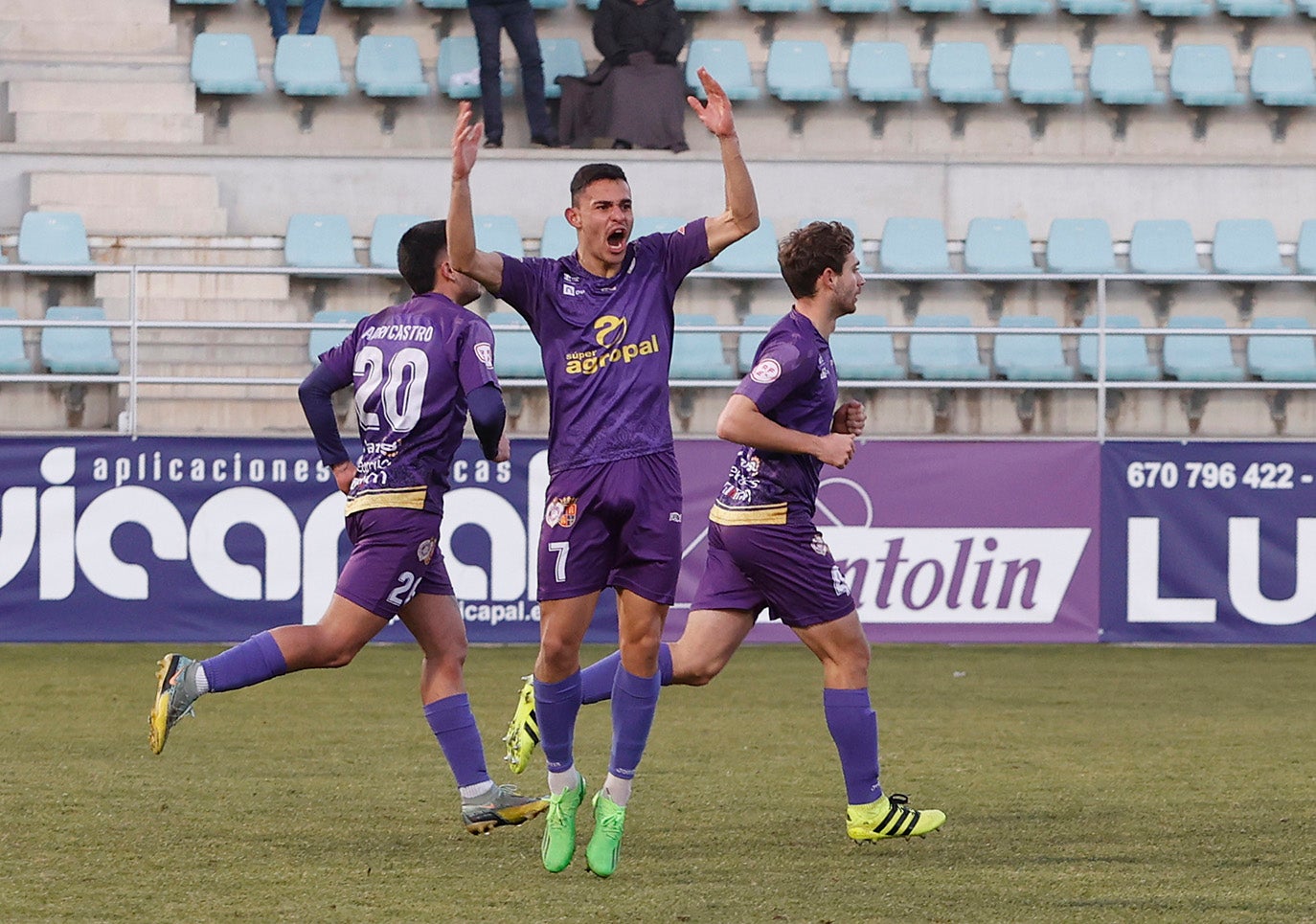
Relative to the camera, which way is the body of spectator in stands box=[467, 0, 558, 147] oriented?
toward the camera

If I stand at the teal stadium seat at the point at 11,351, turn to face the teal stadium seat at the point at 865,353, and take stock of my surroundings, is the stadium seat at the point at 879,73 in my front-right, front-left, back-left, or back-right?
front-left

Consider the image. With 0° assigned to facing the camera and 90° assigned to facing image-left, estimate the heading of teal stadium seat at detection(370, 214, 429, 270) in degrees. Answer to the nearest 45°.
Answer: approximately 0°

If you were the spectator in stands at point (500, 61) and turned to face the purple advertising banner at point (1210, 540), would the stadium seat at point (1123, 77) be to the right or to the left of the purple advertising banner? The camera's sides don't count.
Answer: left

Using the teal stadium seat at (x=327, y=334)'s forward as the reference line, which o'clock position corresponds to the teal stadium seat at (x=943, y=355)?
the teal stadium seat at (x=943, y=355) is roughly at 9 o'clock from the teal stadium seat at (x=327, y=334).

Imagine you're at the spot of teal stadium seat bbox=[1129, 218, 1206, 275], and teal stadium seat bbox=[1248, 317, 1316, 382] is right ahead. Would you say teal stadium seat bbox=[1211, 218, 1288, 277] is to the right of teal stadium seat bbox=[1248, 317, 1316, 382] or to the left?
left

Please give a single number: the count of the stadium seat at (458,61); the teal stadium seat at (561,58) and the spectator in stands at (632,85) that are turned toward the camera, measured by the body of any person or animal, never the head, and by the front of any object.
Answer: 3

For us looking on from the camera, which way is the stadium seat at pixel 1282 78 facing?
facing the viewer

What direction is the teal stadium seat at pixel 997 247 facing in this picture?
toward the camera

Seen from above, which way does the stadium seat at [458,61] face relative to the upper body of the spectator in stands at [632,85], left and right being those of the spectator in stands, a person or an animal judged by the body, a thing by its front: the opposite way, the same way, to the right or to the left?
the same way

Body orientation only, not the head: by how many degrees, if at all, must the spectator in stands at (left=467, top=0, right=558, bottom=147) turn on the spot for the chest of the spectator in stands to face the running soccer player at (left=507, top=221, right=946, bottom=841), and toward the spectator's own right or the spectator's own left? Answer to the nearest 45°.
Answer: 0° — they already face them

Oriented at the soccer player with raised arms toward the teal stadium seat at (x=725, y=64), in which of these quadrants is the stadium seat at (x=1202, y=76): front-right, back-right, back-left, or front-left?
front-right

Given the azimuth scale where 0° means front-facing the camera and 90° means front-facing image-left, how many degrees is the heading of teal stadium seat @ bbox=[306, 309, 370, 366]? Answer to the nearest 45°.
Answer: approximately 0°

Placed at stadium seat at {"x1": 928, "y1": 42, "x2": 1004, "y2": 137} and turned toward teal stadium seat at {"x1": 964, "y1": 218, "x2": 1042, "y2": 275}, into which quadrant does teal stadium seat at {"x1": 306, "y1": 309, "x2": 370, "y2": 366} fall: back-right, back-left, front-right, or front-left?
front-right
